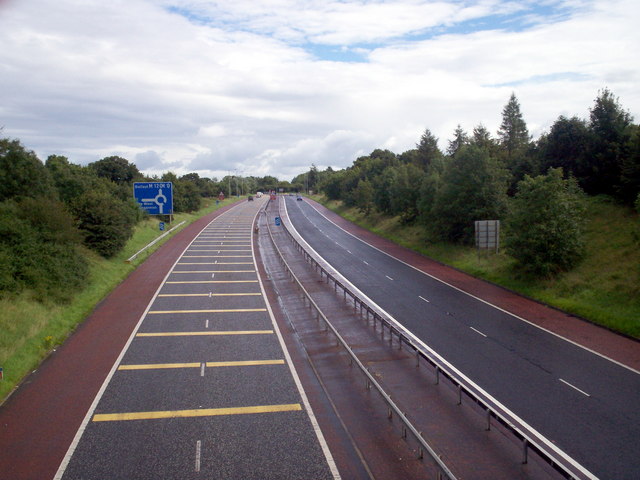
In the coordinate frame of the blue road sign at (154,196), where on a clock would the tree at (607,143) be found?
The tree is roughly at 10 o'clock from the blue road sign.

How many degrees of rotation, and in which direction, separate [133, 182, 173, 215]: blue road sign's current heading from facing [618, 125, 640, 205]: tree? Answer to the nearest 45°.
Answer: approximately 45° to its left

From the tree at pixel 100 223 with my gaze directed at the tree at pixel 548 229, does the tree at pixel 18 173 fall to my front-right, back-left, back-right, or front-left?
back-right

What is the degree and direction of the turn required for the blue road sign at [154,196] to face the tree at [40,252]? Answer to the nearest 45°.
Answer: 0° — it already faces it

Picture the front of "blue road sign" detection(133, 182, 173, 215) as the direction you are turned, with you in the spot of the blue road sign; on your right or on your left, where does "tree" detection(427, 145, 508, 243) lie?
on your left

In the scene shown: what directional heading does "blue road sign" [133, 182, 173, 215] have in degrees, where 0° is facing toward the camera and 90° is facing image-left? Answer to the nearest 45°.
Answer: approximately 0°

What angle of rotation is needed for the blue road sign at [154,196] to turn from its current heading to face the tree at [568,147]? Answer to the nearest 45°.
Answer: approximately 90° to its left
